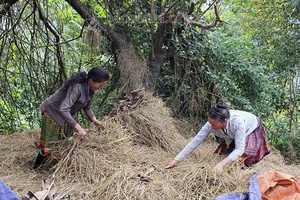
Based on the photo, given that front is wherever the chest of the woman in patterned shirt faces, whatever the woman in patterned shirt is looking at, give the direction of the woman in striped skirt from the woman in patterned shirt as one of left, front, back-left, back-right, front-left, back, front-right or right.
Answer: front-right
